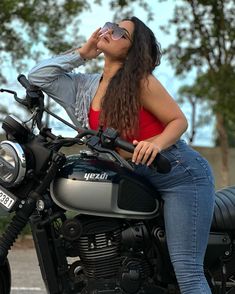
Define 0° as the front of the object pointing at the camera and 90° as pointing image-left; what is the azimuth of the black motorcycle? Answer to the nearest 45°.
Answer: approximately 45°

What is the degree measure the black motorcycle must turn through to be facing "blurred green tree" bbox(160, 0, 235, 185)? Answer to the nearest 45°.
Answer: approximately 135° to its right
